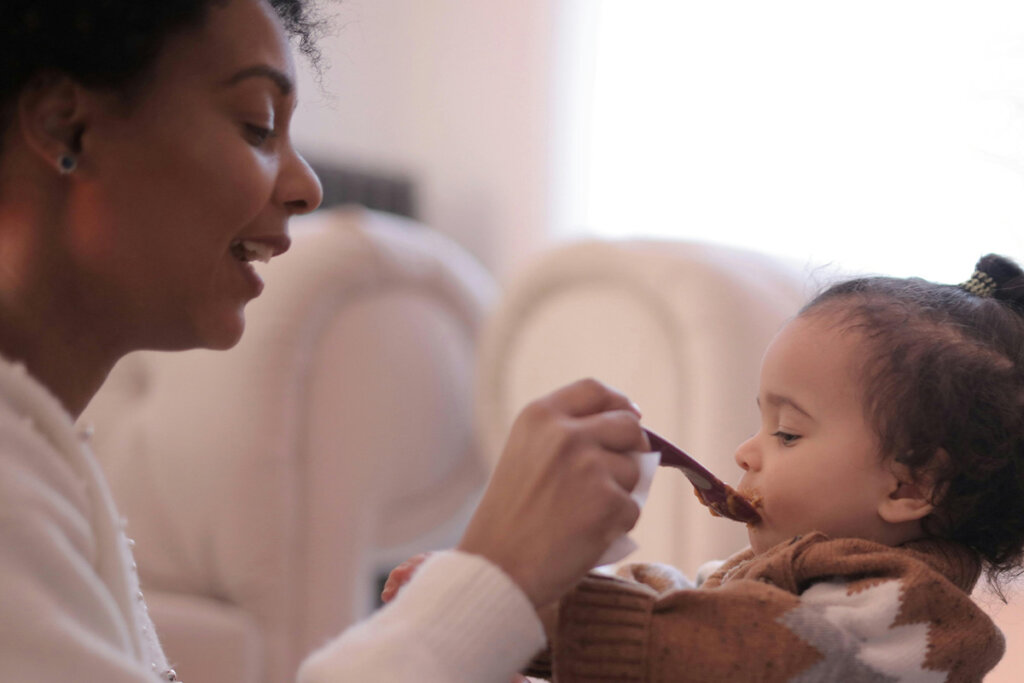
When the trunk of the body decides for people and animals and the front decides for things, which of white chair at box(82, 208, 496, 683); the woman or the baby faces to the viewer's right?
the woman

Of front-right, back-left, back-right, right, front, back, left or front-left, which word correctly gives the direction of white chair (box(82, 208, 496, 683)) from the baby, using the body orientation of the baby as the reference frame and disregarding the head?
front-right

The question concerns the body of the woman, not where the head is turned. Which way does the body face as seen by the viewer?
to the viewer's right

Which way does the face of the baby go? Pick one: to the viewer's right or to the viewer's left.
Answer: to the viewer's left

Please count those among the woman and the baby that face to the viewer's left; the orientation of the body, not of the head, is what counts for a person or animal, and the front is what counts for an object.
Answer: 1

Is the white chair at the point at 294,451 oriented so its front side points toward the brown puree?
no

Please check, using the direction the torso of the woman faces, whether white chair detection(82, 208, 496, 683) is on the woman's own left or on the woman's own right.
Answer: on the woman's own left

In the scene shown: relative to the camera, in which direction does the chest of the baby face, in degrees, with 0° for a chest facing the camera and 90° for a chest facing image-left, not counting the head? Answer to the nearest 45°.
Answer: approximately 90°

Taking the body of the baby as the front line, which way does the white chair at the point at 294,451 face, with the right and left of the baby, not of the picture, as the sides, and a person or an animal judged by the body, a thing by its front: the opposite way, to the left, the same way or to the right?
to the left

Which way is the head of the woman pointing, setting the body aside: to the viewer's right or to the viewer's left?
to the viewer's right

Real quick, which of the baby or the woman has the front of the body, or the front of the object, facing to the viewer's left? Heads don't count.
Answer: the baby

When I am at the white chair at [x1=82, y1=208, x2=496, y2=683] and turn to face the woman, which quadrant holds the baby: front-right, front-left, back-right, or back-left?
front-left
